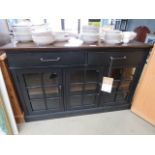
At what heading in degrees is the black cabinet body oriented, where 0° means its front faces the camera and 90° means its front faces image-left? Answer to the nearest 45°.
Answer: approximately 0°
